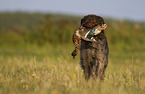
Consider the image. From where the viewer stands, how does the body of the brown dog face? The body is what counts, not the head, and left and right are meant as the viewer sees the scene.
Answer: facing the viewer
